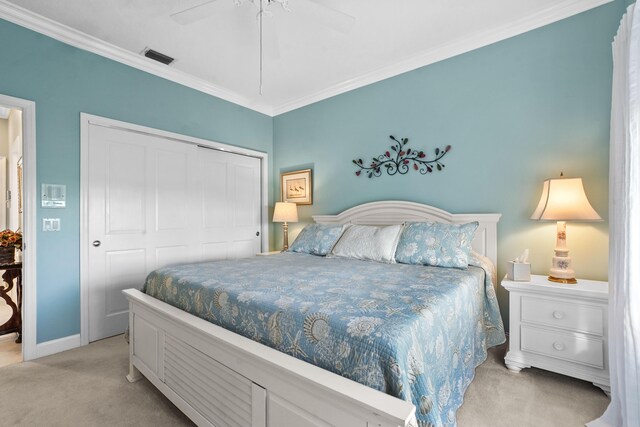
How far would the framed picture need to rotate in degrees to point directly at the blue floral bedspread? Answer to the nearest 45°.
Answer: approximately 45° to its left

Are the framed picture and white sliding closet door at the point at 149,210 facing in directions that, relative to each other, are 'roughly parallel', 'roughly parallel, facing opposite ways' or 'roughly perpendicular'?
roughly perpendicular

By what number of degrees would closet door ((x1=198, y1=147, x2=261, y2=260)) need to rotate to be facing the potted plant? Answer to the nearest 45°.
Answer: approximately 135° to its right

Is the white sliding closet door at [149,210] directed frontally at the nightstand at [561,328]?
yes

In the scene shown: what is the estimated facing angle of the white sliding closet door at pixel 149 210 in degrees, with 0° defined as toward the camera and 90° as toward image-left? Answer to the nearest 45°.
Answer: approximately 315°

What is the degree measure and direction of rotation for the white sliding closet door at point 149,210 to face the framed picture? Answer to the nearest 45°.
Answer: approximately 45° to its left

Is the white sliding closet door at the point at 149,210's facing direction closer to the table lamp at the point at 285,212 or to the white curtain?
the white curtain
